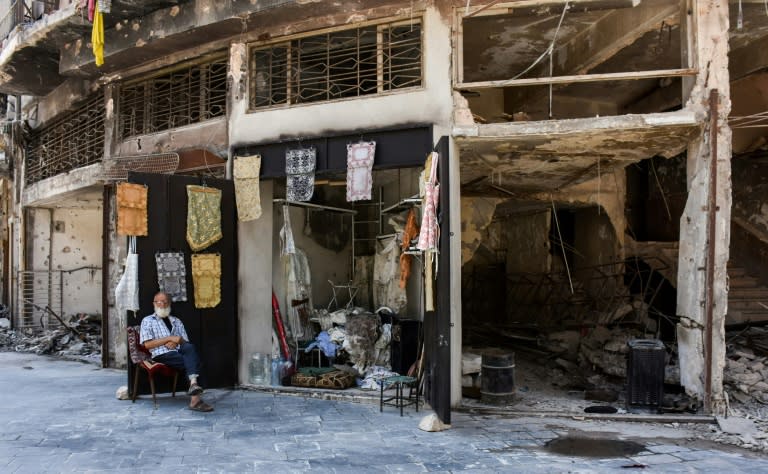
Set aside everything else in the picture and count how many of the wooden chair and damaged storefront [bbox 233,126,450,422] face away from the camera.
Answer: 0

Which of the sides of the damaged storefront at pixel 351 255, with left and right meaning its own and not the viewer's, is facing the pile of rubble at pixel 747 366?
left

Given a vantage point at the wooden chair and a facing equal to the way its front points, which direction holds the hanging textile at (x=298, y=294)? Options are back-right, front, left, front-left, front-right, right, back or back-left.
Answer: left

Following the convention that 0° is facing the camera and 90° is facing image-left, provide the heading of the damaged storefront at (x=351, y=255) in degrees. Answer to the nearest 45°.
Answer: approximately 0°

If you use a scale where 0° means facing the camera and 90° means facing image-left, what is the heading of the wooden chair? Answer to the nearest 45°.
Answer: approximately 315°

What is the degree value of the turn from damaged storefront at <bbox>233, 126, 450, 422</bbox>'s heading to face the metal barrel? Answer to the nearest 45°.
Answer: approximately 45° to its left

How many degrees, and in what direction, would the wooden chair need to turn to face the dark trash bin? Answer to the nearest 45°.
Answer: approximately 45° to its left

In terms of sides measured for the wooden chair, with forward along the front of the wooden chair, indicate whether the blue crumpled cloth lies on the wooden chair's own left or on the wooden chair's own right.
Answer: on the wooden chair's own left
